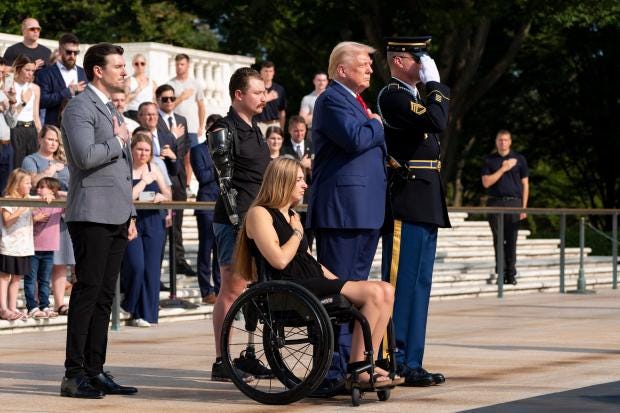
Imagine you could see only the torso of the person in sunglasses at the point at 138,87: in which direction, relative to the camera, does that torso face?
toward the camera

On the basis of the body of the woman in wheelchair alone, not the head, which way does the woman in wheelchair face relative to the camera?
to the viewer's right

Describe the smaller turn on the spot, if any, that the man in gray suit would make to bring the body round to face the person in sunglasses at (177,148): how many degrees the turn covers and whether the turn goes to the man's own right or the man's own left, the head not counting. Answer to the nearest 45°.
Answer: approximately 90° to the man's own left

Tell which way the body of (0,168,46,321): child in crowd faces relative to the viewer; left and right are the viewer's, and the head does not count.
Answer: facing the viewer and to the right of the viewer

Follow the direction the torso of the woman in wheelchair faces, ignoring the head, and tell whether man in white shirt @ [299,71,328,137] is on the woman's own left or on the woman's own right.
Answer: on the woman's own left

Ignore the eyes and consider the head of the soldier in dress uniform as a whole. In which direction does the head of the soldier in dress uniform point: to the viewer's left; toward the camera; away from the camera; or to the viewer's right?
to the viewer's right

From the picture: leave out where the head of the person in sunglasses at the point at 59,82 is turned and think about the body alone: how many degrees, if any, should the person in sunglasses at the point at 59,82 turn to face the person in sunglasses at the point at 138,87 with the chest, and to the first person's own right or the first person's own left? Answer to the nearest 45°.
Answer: approximately 90° to the first person's own left

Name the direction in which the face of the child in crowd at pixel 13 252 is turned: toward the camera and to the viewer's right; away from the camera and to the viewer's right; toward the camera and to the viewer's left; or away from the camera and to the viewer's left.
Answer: toward the camera and to the viewer's right

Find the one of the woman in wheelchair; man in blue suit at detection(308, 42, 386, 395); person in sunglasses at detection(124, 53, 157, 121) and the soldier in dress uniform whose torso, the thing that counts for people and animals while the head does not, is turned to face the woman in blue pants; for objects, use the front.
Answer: the person in sunglasses
